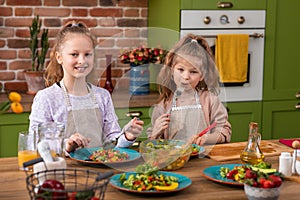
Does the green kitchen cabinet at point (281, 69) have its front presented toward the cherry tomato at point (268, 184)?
yes

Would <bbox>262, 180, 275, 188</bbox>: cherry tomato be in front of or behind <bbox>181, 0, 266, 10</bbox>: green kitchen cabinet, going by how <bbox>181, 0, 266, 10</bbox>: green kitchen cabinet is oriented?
in front

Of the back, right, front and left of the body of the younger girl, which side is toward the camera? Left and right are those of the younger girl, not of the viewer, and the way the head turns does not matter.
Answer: front

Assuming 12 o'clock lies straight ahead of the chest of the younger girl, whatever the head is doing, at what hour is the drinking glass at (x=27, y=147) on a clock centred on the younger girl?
The drinking glass is roughly at 2 o'clock from the younger girl.

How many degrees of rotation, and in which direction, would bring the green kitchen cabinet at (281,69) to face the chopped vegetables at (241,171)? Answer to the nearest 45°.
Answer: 0° — it already faces it

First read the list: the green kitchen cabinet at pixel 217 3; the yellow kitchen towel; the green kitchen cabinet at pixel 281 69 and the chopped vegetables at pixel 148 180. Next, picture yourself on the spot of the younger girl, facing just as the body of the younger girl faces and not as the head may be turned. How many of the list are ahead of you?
1

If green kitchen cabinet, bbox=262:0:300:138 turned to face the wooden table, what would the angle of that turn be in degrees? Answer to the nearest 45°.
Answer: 0° — it already faces it

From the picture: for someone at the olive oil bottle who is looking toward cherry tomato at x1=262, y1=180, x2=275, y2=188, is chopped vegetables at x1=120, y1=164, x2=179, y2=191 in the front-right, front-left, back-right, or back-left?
front-right

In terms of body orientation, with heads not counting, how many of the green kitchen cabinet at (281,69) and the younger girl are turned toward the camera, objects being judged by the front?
2

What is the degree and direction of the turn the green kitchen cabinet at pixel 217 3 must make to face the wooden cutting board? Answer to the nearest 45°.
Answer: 0° — it already faces it

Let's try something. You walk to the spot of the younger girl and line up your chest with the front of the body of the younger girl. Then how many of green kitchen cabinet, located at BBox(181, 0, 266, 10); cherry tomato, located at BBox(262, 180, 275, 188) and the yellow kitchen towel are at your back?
2

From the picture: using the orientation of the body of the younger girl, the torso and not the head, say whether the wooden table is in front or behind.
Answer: in front

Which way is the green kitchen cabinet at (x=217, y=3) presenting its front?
toward the camera

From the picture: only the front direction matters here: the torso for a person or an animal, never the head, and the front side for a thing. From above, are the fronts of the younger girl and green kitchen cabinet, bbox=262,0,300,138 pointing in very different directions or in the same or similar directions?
same or similar directions

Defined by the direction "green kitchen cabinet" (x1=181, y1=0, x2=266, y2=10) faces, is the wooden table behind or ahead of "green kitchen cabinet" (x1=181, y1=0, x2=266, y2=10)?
ahead

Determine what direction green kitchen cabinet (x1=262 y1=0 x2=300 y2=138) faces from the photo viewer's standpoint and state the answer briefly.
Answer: facing the viewer

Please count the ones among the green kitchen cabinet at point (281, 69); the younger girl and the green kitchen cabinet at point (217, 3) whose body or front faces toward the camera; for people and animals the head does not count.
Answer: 3
